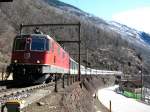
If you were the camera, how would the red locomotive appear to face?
facing the viewer and to the left of the viewer
